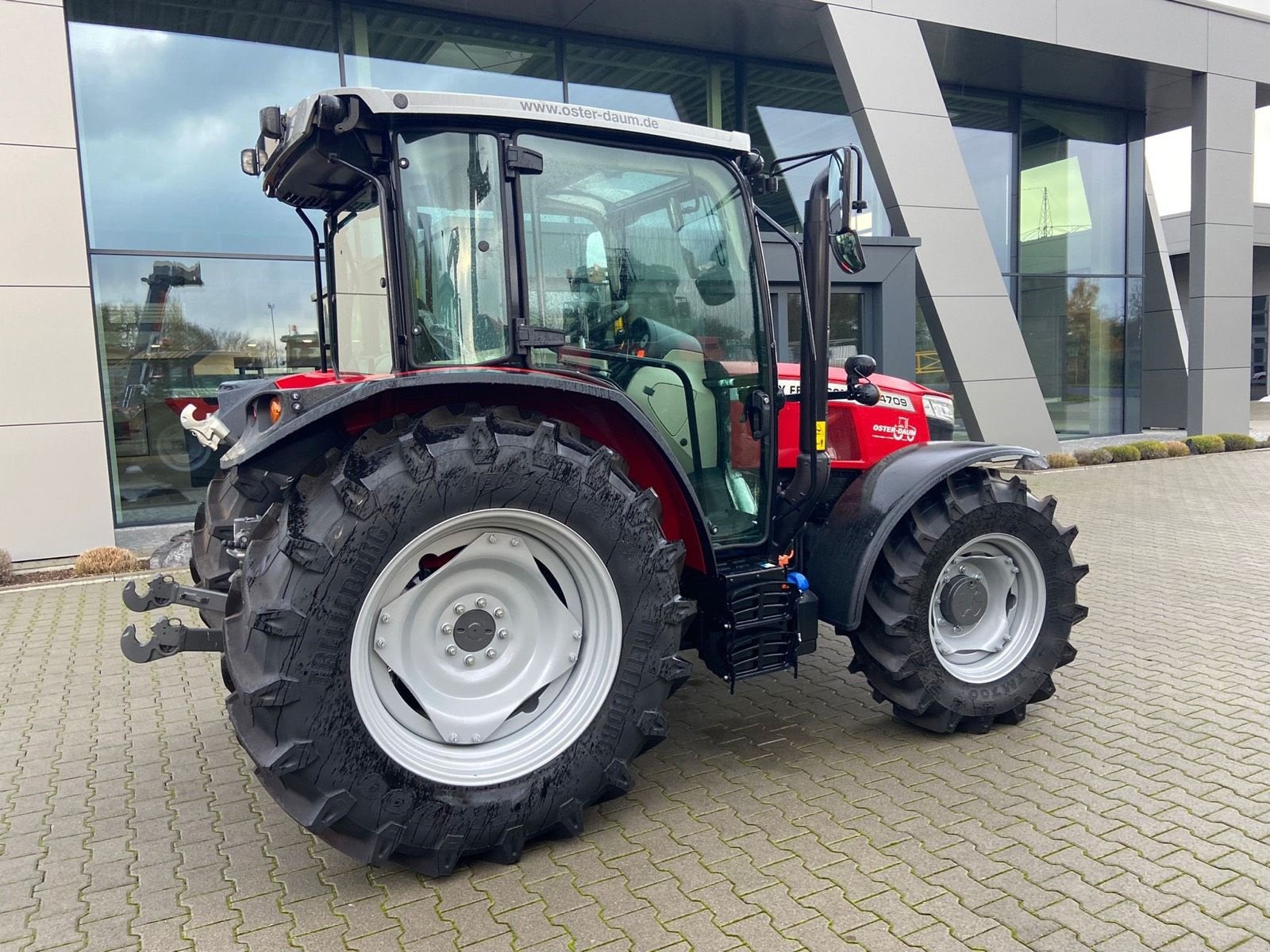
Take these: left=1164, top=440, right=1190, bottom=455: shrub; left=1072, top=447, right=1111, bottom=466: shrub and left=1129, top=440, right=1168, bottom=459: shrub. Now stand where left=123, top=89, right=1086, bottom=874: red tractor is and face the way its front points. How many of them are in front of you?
3

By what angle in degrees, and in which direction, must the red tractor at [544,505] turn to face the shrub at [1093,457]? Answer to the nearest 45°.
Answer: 0° — it already faces it

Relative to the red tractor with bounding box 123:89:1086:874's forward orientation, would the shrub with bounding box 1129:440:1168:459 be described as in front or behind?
in front

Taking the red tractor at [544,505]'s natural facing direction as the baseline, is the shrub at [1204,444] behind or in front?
in front

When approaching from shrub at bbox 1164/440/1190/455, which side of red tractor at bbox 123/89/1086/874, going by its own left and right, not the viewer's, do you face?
front

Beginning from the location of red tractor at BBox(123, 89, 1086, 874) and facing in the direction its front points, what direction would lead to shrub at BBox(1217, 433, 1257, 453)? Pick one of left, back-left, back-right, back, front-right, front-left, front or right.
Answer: front

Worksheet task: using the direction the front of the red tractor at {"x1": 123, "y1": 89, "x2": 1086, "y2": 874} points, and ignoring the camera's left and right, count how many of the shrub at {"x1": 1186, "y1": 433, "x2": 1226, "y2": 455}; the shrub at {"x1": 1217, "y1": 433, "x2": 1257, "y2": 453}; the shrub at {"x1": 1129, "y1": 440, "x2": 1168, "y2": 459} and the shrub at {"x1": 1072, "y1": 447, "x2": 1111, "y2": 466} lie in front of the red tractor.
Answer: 4

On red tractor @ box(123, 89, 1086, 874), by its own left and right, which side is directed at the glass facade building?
left

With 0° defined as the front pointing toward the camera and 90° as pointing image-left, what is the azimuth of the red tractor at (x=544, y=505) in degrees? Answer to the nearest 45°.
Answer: approximately 225°

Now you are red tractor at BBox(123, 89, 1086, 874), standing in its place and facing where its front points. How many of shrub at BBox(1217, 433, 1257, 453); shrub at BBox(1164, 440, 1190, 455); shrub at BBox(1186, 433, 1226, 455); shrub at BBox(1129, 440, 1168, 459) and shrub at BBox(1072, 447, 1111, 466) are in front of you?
5
